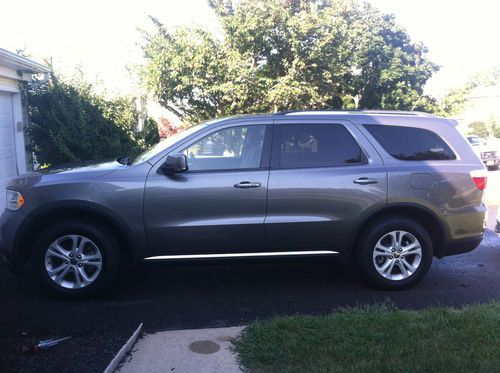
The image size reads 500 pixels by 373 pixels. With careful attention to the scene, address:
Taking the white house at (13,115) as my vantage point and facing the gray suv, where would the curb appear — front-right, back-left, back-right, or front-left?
front-right

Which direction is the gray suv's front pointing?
to the viewer's left

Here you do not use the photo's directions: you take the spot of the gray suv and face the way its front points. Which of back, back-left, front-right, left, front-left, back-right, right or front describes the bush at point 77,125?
front-right

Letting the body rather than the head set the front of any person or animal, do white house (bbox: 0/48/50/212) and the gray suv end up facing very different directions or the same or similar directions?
very different directions

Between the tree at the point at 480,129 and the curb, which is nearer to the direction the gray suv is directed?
the curb

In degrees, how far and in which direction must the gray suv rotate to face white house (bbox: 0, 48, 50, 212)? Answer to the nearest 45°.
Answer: approximately 45° to its right

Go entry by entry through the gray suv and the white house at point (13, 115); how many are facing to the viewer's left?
1

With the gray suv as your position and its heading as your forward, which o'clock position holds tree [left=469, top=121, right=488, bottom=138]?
The tree is roughly at 4 o'clock from the gray suv.

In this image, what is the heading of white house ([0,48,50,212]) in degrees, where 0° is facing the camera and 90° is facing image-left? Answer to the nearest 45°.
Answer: approximately 315°
